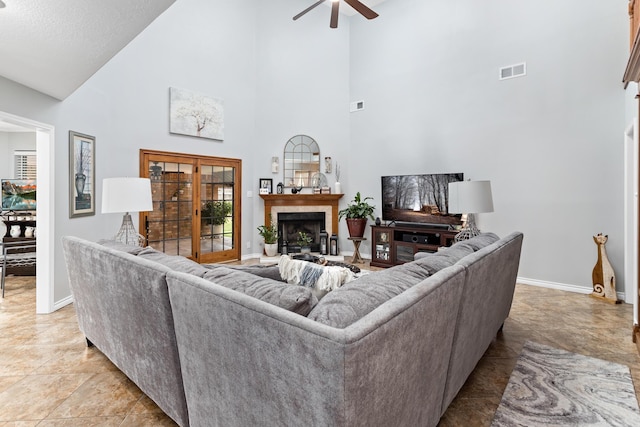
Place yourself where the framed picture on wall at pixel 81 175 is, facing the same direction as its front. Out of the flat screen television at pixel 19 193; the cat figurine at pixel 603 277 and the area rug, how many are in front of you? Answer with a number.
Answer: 2

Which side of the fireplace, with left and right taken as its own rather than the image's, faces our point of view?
front

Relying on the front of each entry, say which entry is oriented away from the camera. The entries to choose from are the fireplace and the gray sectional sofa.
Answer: the gray sectional sofa

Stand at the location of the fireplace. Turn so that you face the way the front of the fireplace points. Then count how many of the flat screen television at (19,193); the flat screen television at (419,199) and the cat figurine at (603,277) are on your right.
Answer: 1

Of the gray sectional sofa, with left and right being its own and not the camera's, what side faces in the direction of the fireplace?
front

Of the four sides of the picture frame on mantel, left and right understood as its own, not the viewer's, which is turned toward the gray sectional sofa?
front

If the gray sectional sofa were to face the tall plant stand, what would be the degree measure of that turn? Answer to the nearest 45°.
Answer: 0° — it already faces it

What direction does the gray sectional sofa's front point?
away from the camera

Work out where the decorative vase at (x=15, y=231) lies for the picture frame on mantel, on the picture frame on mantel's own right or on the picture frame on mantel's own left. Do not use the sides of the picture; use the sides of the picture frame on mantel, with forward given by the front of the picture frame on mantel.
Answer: on the picture frame on mantel's own right

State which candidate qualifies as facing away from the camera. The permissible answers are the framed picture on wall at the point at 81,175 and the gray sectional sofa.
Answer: the gray sectional sofa

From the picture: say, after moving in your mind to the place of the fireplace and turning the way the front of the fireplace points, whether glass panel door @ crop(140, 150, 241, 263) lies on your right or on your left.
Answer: on your right

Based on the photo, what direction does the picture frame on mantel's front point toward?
toward the camera

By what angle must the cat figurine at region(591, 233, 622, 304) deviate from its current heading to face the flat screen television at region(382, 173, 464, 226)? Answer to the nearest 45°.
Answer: approximately 45° to its right

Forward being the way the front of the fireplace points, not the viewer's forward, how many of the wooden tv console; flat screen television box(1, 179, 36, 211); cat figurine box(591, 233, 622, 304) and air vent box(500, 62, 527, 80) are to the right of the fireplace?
1

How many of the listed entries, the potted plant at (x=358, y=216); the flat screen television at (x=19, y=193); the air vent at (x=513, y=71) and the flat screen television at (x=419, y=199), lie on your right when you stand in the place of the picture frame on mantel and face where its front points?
1

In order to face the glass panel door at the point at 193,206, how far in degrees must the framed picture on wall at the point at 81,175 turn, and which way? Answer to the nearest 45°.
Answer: approximately 90° to its left

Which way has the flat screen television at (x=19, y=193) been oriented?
toward the camera
